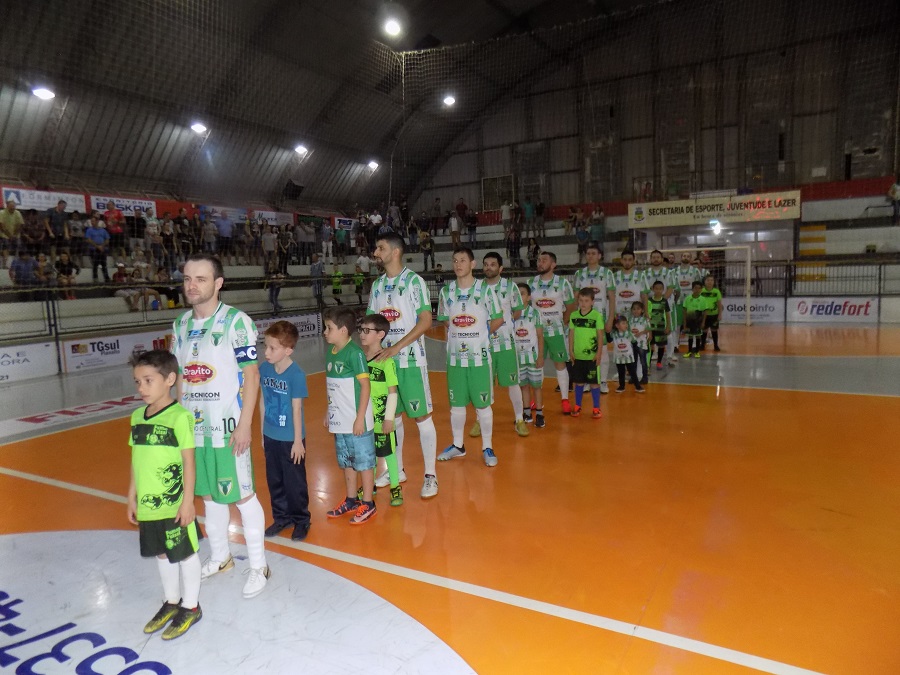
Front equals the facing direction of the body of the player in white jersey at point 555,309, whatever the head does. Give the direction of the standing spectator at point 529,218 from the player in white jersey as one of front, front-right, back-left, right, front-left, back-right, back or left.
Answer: back-right

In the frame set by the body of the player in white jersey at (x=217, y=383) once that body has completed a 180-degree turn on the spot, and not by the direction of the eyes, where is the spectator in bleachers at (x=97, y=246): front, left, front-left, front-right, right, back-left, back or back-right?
front-left

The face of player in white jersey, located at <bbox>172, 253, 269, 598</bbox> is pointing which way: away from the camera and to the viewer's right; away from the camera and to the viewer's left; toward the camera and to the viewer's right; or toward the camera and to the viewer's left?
toward the camera and to the viewer's left

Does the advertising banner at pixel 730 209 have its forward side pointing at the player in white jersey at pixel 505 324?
yes

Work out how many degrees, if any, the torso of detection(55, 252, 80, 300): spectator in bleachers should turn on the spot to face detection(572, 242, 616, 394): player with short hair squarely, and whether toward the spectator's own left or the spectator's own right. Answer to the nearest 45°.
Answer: approximately 45° to the spectator's own left

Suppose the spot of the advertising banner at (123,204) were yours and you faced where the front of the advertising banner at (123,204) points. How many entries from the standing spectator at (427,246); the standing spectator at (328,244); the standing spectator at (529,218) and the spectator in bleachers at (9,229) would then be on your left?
3

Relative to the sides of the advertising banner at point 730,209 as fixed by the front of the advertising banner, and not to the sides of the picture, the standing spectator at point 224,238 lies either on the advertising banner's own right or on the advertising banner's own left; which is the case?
on the advertising banner's own right

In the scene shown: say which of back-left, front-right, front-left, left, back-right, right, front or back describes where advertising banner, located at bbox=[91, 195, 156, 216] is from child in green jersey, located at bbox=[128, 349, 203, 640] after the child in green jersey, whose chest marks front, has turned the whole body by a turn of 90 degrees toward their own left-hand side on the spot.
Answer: back-left
